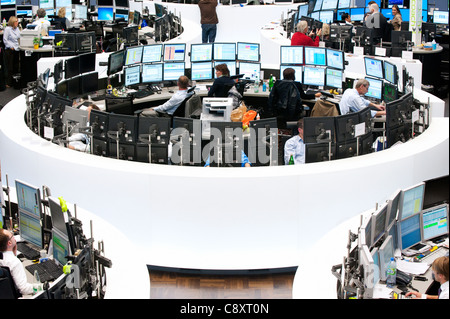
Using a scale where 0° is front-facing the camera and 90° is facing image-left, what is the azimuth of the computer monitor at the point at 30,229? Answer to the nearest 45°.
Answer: approximately 45°

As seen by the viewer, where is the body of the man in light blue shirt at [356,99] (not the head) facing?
to the viewer's right

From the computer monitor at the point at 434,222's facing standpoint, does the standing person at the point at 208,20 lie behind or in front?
behind

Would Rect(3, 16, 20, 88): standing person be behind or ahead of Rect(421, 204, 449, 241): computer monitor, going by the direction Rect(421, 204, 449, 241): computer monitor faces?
behind

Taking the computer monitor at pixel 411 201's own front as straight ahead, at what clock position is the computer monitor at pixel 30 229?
the computer monitor at pixel 30 229 is roughly at 4 o'clock from the computer monitor at pixel 411 201.
